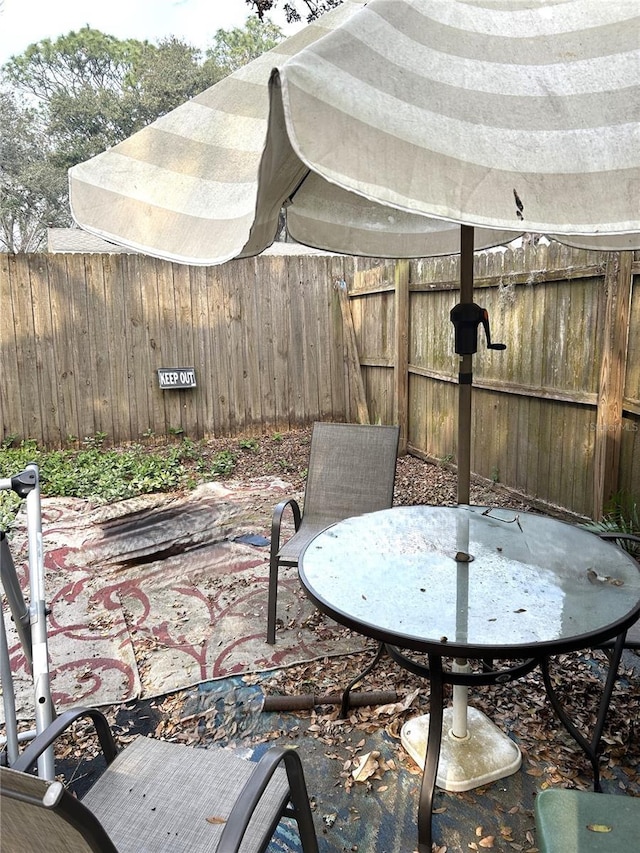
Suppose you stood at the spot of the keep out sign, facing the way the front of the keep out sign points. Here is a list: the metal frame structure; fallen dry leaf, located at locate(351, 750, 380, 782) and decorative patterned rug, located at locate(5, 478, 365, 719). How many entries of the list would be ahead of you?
3

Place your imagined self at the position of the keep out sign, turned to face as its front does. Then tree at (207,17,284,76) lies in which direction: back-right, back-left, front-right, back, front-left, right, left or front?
back

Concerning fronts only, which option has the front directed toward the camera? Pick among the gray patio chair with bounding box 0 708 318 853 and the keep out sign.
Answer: the keep out sign

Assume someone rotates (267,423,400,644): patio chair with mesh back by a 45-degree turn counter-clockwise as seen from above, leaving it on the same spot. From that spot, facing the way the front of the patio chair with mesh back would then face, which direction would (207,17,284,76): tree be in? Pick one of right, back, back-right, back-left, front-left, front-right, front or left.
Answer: back

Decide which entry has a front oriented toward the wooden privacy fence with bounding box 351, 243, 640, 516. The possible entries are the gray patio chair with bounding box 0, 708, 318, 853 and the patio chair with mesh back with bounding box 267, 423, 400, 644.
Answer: the gray patio chair

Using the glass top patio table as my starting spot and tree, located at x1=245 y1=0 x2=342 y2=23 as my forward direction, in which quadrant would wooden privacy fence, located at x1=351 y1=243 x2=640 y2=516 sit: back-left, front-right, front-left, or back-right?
front-right

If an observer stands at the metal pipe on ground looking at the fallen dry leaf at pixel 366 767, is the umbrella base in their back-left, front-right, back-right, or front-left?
front-left

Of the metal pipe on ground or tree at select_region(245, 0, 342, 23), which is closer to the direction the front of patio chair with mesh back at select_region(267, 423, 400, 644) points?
the metal pipe on ground

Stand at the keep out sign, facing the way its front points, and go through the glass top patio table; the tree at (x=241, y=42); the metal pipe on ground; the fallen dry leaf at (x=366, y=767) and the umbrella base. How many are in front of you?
4

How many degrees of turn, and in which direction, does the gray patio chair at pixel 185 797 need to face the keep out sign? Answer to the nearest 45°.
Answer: approximately 45° to its left

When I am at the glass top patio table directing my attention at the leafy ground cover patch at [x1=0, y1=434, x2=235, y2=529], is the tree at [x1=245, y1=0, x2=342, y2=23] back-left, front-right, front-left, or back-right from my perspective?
front-right

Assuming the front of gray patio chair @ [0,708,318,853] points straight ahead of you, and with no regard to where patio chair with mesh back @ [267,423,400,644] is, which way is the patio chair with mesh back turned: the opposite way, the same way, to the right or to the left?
the opposite way

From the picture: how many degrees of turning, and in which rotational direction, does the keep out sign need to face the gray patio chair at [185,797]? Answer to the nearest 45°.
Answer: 0° — it already faces it

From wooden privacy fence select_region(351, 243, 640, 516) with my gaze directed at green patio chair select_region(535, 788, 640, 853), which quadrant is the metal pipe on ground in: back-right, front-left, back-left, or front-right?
front-right

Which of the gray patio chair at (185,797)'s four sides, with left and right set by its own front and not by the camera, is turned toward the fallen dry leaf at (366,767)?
front

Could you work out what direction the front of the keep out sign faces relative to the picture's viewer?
facing the viewer

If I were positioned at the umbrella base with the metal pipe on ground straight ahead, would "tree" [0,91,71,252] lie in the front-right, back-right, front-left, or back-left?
front-right

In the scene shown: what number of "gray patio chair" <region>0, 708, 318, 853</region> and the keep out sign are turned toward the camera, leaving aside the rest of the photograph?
1

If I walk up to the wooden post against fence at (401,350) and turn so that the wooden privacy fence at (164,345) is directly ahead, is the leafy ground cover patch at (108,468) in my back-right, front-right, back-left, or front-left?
front-left

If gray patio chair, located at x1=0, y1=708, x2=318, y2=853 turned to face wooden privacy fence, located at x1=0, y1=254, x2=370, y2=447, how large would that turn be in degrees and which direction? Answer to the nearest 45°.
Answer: approximately 45° to its left
